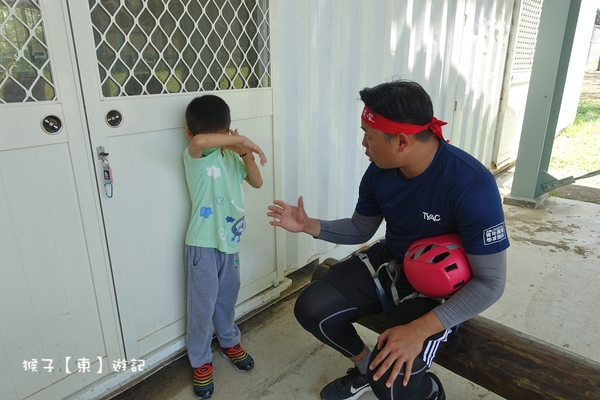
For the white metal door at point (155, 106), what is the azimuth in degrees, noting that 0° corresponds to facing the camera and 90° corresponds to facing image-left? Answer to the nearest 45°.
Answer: approximately 315°

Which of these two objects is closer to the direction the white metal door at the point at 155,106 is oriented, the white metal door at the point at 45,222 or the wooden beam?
the wooden beam

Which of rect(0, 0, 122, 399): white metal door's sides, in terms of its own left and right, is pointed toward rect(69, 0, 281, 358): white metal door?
left

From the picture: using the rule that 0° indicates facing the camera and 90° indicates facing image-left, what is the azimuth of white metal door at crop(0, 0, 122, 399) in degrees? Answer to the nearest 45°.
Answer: approximately 315°

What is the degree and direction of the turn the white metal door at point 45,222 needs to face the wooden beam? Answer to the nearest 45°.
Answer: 0° — it already faces it

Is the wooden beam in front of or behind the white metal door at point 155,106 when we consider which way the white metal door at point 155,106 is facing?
in front
